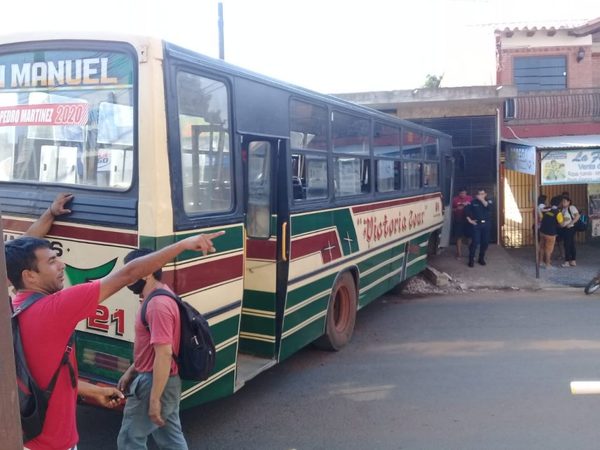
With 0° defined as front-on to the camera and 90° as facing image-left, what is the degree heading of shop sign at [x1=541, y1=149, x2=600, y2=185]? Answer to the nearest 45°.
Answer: approximately 0°

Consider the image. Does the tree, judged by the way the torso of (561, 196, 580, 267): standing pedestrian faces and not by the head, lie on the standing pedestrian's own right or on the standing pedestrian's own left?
on the standing pedestrian's own right

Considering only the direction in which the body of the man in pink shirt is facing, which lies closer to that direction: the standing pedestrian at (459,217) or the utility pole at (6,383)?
the utility pole

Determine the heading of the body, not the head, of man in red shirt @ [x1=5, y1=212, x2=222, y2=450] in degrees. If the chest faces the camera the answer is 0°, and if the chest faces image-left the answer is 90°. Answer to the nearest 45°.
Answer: approximately 270°

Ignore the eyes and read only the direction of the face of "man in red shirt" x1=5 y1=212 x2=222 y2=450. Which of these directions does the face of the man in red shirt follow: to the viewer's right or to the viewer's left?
to the viewer's right

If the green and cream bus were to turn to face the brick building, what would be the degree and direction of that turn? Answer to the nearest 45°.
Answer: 0° — it already faces it

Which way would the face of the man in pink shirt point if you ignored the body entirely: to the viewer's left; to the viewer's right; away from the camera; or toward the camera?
to the viewer's left

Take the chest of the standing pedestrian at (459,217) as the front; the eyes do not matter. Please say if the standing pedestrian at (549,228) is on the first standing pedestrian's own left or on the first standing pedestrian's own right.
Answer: on the first standing pedestrian's own left

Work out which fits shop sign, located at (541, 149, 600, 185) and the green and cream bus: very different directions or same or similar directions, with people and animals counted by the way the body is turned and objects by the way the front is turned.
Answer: very different directions

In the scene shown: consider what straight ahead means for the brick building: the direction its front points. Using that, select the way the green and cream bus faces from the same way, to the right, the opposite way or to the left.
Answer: the opposite way
